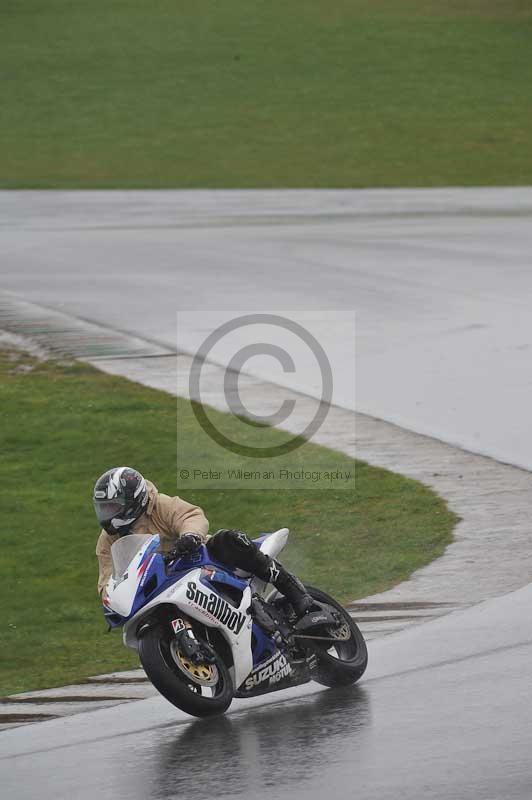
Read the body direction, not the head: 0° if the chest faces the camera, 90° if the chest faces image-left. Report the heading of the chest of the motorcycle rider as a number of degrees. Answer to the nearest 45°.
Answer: approximately 45°

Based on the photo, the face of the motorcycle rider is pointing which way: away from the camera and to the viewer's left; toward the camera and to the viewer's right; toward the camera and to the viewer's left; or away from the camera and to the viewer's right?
toward the camera and to the viewer's left
